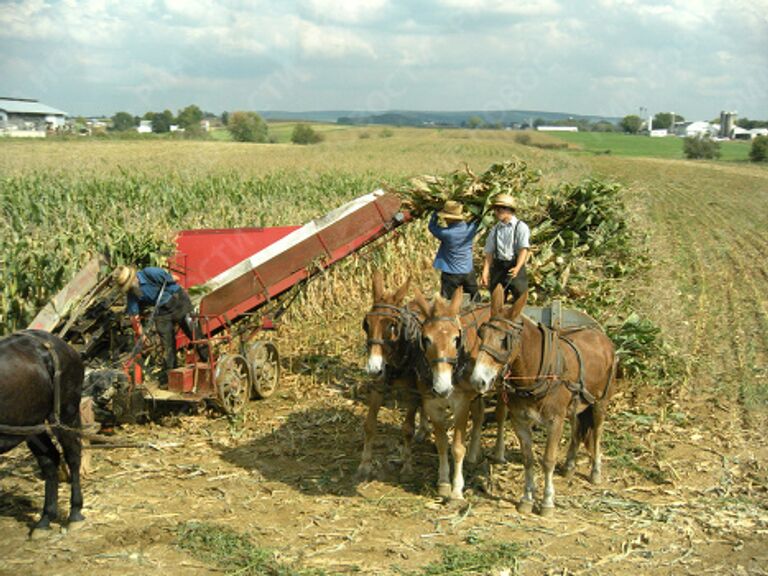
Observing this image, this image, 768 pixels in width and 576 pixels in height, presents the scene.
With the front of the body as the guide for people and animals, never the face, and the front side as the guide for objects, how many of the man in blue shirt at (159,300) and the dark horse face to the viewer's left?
2

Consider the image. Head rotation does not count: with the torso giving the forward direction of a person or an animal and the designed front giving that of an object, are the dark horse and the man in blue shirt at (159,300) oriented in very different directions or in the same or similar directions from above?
same or similar directions

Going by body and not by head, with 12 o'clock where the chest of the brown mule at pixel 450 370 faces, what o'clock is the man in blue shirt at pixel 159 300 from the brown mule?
The man in blue shirt is roughly at 4 o'clock from the brown mule.

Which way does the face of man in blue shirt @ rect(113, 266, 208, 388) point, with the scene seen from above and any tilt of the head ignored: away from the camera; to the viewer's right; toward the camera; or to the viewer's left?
to the viewer's left

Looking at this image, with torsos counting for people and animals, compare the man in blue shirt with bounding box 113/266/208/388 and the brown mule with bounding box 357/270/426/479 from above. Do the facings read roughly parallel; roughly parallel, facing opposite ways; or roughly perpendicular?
roughly perpendicular

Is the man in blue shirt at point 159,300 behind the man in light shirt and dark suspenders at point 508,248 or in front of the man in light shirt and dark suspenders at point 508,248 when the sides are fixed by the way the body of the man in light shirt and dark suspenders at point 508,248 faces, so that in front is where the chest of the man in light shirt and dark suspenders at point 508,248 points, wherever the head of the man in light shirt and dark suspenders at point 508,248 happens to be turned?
in front

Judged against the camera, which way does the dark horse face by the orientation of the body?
to the viewer's left

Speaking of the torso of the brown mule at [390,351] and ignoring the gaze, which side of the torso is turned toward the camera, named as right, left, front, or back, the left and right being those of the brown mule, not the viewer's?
front

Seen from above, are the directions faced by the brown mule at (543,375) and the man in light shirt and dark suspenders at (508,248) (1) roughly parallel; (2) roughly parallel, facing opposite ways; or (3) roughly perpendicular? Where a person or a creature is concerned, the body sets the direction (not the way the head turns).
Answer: roughly parallel

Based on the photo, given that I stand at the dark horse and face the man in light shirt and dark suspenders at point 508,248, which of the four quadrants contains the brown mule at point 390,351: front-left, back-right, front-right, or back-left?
front-right

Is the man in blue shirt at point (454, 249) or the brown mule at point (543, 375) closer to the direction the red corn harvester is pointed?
the brown mule

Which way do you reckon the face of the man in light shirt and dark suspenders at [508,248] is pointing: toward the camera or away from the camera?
toward the camera

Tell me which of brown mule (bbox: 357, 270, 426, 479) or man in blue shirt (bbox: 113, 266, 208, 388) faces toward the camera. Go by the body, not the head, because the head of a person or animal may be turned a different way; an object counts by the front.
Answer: the brown mule

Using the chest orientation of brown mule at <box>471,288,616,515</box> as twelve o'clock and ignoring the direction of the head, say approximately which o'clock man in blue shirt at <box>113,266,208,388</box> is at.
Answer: The man in blue shirt is roughly at 2 o'clock from the brown mule.

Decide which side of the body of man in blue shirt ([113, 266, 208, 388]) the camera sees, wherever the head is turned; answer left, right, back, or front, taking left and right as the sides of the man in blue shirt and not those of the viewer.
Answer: left

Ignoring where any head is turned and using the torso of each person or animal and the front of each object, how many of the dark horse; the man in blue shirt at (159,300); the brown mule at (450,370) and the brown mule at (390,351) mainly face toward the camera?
2

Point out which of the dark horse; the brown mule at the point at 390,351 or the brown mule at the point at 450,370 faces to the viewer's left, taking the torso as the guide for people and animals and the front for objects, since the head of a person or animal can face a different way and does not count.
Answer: the dark horse
